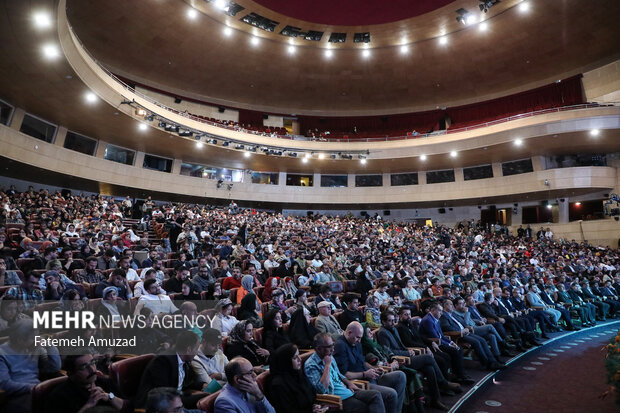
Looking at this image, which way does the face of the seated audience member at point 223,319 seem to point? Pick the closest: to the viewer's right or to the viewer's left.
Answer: to the viewer's right

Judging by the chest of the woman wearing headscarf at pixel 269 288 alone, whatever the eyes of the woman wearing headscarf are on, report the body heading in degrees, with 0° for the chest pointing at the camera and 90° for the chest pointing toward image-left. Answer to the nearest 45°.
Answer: approximately 315°

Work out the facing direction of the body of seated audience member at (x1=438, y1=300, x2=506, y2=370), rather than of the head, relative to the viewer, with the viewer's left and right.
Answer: facing the viewer and to the right of the viewer

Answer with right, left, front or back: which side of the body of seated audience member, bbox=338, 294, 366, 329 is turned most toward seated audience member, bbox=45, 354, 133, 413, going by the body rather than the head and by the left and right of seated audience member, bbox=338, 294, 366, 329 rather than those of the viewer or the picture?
right

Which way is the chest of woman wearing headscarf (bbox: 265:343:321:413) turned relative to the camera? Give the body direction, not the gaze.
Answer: to the viewer's right

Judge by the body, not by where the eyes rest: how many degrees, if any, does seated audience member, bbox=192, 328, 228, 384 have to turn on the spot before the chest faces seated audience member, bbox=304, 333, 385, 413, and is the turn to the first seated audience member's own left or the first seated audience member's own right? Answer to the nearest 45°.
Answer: approximately 45° to the first seated audience member's own left

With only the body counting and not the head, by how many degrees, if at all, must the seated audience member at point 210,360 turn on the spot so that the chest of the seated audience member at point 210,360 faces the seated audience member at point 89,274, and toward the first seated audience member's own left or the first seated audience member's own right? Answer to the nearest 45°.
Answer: approximately 180°

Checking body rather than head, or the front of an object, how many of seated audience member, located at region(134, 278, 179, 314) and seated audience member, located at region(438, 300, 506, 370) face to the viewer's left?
0
